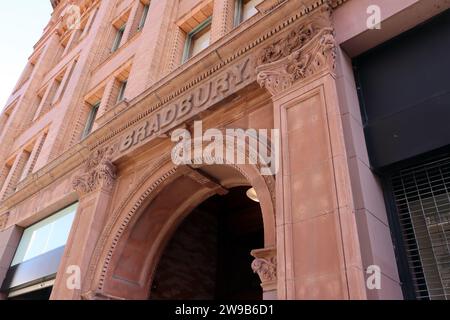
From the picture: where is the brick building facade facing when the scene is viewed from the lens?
facing the viewer and to the left of the viewer
